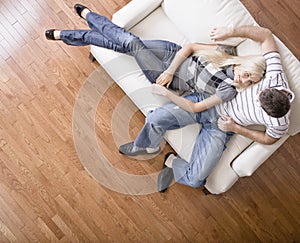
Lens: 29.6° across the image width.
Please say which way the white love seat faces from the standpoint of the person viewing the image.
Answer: facing the viewer and to the left of the viewer
